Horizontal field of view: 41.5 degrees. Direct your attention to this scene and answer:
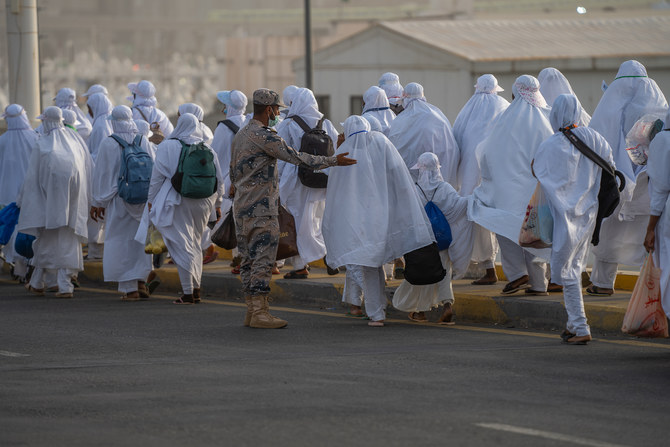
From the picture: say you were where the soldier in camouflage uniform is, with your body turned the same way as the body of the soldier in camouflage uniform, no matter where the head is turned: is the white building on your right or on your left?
on your left

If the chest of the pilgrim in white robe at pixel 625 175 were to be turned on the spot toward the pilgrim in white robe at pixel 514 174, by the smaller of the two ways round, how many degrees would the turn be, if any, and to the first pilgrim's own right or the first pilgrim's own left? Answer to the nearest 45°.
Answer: approximately 90° to the first pilgrim's own left

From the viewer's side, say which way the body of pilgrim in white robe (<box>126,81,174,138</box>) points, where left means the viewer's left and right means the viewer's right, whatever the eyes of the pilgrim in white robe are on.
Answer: facing away from the viewer and to the left of the viewer

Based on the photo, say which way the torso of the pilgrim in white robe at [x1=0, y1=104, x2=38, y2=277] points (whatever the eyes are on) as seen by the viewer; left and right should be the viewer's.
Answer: facing away from the viewer and to the left of the viewer

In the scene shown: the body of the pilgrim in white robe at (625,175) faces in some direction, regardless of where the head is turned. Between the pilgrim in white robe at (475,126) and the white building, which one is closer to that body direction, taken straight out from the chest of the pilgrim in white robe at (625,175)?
the white building

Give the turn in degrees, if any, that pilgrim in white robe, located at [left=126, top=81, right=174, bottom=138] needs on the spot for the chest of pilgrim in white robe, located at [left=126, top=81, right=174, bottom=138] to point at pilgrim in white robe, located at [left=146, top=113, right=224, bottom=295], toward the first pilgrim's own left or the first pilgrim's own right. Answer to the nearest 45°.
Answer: approximately 135° to the first pilgrim's own left

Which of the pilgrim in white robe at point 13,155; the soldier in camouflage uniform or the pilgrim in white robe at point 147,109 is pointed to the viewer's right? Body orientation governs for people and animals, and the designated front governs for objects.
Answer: the soldier in camouflage uniform

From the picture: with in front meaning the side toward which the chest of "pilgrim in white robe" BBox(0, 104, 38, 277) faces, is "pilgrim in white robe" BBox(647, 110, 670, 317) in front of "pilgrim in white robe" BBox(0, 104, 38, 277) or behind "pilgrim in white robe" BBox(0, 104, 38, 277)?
behind

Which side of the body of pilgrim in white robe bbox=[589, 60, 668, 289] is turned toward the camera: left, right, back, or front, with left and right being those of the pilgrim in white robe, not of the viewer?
back

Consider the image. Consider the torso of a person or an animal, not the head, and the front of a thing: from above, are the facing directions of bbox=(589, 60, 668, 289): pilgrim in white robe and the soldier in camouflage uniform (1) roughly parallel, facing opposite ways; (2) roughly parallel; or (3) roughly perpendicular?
roughly perpendicular

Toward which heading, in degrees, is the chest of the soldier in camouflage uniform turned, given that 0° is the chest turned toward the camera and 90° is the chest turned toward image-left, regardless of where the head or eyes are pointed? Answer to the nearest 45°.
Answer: approximately 270°

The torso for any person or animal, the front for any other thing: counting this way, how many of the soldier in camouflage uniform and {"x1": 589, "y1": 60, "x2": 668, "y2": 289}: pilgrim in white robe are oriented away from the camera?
1

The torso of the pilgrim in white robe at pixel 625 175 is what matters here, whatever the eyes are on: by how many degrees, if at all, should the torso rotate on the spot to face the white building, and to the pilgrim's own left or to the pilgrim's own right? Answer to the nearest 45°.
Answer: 0° — they already face it
